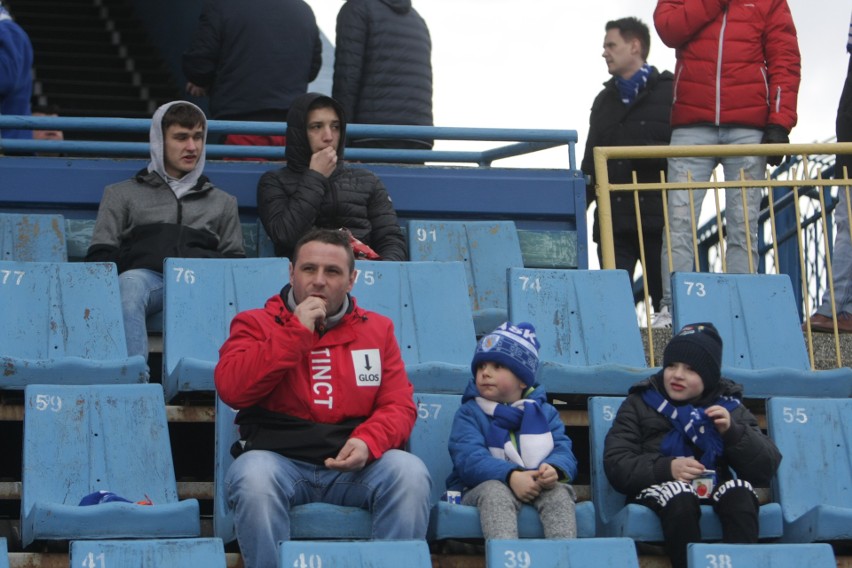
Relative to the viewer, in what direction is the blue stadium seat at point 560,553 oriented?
toward the camera

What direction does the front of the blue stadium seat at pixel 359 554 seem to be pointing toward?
toward the camera

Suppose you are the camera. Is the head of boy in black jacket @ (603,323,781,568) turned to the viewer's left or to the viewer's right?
to the viewer's left

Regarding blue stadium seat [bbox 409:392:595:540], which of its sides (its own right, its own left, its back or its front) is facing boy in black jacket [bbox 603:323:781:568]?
left

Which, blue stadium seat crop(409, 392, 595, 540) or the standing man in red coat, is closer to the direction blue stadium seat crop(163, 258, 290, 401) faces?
the blue stadium seat

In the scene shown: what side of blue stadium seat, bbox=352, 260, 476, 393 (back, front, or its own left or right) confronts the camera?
front

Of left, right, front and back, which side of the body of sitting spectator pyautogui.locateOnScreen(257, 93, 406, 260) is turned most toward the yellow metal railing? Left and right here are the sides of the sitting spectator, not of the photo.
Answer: left
